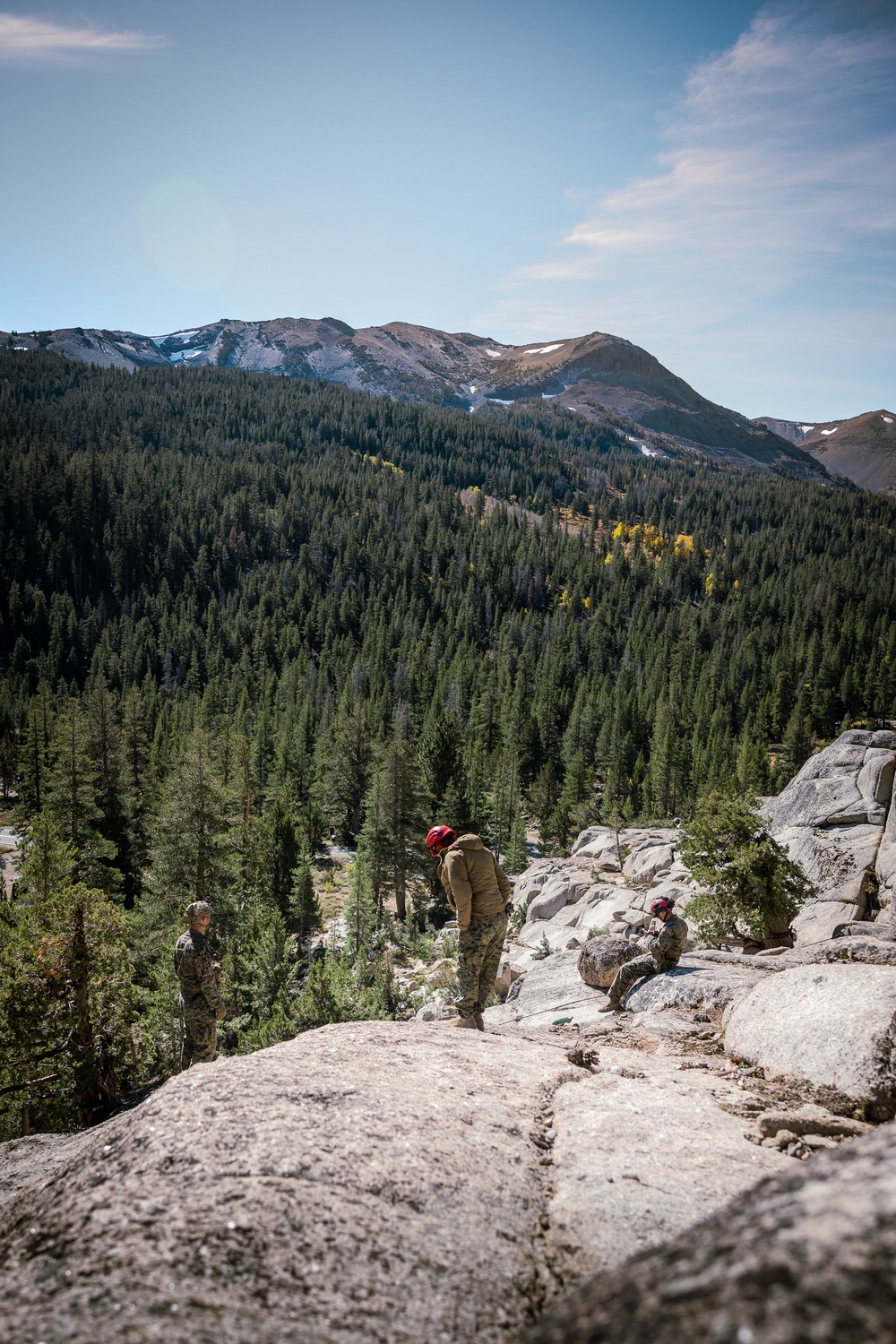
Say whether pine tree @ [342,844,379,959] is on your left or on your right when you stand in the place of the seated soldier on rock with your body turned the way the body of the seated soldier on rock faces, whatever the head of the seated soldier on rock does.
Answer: on your right

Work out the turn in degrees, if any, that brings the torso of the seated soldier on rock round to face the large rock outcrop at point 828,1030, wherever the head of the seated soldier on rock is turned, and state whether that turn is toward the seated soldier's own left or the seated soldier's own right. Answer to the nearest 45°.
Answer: approximately 90° to the seated soldier's own left

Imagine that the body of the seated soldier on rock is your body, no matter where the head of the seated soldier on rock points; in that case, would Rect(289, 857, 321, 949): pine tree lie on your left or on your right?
on your right

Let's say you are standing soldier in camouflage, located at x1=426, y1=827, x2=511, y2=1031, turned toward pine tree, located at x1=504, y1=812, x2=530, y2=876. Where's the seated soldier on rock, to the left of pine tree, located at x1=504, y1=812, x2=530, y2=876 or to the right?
right

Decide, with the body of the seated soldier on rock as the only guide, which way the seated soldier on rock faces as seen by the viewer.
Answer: to the viewer's left
